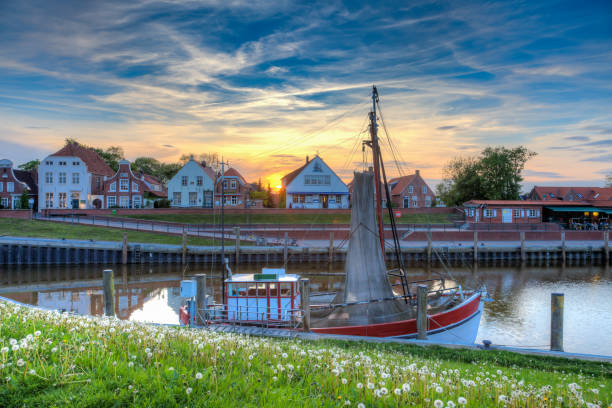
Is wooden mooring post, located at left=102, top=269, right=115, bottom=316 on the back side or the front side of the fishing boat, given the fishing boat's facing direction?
on the back side

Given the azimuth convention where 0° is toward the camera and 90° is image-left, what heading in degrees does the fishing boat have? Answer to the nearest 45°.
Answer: approximately 270°

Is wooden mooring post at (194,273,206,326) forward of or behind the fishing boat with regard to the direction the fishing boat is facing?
behind

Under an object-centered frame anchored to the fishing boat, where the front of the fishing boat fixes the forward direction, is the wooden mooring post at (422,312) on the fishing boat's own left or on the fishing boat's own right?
on the fishing boat's own right

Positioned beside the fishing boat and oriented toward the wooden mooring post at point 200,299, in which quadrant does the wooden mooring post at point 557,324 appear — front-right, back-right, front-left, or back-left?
back-left
